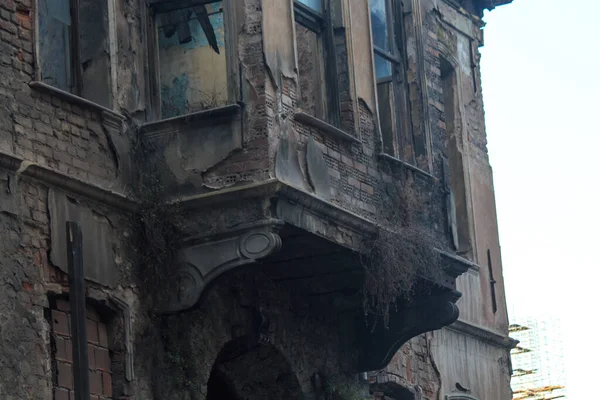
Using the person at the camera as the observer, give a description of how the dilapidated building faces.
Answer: facing the viewer and to the right of the viewer
